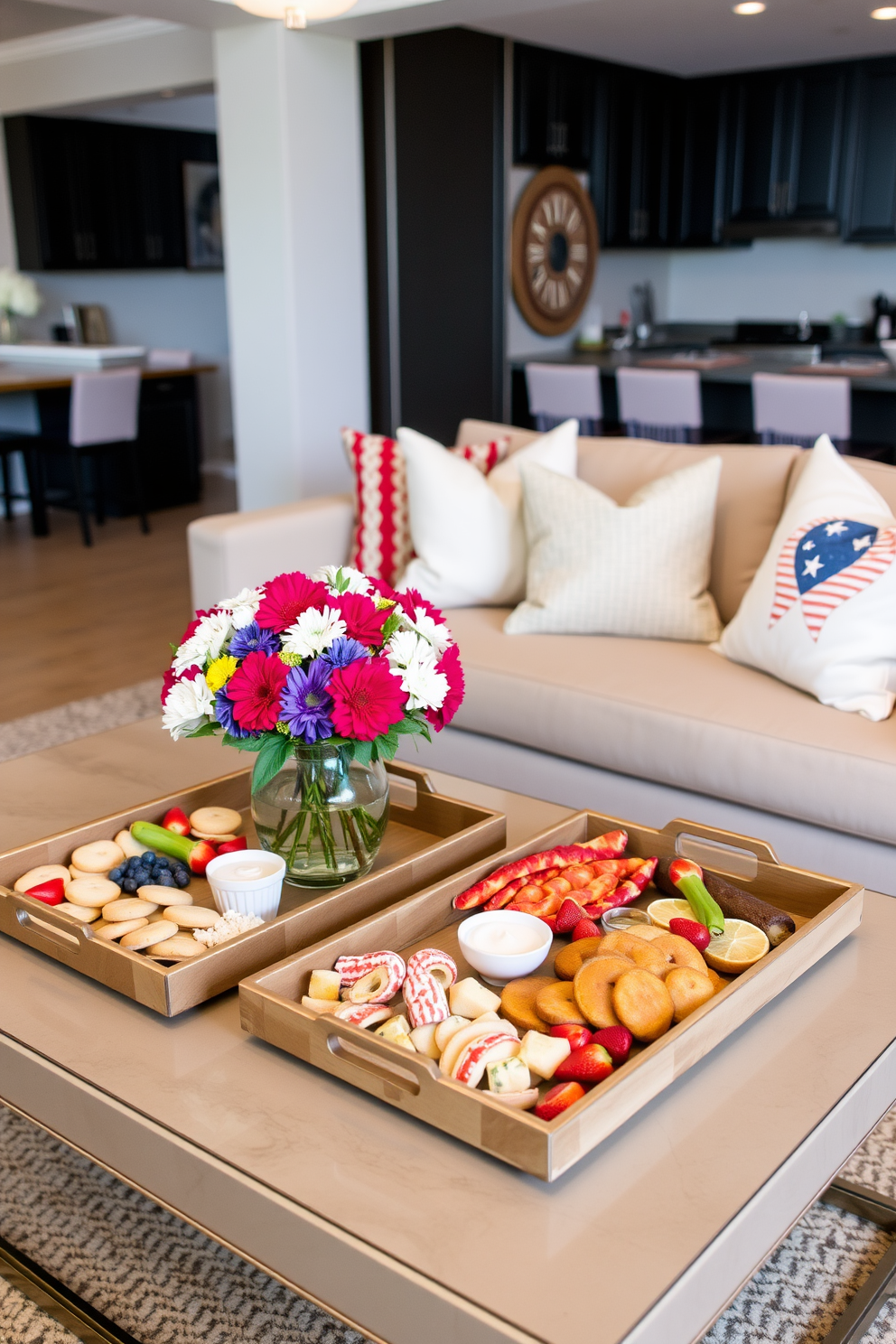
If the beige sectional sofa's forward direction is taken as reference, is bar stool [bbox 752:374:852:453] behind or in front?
behind

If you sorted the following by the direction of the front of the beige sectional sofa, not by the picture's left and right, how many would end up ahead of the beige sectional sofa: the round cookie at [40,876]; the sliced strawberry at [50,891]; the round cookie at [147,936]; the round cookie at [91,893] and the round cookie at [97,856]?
5

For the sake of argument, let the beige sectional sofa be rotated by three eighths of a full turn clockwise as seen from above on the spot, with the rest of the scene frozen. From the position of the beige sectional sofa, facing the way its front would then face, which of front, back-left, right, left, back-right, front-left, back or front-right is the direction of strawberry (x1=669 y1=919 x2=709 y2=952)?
back

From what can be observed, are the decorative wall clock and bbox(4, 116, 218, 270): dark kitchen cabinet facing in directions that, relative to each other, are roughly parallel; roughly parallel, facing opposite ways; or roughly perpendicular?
roughly parallel

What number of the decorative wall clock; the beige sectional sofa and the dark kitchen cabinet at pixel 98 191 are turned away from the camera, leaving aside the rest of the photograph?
0

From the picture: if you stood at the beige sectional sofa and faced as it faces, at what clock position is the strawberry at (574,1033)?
The strawberry is roughly at 11 o'clock from the beige sectional sofa.

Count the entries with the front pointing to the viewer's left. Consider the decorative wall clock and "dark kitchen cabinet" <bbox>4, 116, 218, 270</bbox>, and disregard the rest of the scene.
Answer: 0

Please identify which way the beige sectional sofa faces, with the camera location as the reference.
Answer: facing the viewer and to the left of the viewer

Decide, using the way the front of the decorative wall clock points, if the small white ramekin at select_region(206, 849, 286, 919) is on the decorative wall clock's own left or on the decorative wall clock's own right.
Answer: on the decorative wall clock's own right

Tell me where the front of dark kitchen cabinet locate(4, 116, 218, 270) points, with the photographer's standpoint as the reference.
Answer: facing the viewer and to the right of the viewer

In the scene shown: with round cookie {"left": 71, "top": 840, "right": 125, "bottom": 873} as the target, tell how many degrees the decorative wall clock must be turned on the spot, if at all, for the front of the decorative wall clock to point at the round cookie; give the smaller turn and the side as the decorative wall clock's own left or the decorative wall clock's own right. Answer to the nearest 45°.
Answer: approximately 45° to the decorative wall clock's own right

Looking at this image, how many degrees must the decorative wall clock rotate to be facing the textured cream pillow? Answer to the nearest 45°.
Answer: approximately 45° to its right

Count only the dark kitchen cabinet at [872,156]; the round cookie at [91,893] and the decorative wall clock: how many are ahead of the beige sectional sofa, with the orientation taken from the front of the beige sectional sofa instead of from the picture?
1

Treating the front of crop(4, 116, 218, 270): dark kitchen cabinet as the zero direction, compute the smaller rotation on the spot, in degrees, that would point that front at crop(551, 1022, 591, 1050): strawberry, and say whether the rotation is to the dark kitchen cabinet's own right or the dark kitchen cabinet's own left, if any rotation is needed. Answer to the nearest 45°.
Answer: approximately 45° to the dark kitchen cabinet's own right
